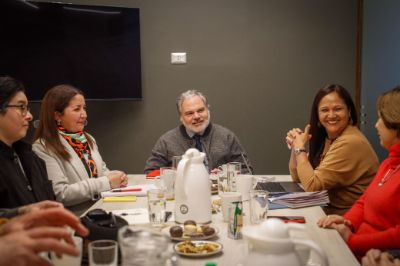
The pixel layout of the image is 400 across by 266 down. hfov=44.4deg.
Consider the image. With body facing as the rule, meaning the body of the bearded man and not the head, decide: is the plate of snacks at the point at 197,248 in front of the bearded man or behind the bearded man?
in front

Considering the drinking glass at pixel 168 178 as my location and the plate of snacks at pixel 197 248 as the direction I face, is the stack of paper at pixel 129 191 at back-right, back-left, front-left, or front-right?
back-right

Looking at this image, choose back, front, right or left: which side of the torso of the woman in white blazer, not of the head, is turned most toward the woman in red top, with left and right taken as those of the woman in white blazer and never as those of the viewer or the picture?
front

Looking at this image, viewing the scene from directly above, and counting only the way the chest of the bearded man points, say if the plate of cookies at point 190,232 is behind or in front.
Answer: in front

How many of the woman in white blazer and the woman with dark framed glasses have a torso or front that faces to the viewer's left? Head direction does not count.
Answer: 0

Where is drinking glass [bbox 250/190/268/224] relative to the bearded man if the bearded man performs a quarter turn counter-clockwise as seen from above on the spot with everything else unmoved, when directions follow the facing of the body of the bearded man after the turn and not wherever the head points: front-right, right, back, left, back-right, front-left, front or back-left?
right

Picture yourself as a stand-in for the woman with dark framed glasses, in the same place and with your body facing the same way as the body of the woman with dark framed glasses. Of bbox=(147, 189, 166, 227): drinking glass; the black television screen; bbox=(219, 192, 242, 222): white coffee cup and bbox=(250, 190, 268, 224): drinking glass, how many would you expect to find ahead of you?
3

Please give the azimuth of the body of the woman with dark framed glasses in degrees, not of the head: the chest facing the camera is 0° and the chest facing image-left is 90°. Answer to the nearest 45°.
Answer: approximately 315°

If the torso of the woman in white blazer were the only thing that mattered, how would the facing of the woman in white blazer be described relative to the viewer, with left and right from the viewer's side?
facing the viewer and to the right of the viewer

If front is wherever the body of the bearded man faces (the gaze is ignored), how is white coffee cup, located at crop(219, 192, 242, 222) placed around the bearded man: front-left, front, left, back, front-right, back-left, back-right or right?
front

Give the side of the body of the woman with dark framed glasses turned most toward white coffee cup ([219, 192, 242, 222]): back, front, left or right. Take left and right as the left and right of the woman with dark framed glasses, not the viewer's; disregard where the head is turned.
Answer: front

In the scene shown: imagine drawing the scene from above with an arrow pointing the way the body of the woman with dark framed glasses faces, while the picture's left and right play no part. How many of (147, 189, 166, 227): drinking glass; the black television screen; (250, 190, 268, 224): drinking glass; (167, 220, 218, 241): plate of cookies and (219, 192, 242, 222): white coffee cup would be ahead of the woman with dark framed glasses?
4

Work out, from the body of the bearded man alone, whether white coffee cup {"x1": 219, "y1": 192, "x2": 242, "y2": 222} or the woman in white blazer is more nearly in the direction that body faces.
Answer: the white coffee cup

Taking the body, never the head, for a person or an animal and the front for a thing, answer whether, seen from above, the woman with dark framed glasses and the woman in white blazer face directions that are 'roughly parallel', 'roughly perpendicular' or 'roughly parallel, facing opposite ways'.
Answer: roughly parallel

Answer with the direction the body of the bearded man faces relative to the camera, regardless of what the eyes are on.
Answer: toward the camera

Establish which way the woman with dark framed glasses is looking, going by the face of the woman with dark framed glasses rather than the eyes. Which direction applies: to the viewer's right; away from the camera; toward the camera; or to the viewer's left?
to the viewer's right

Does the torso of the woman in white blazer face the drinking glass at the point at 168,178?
yes

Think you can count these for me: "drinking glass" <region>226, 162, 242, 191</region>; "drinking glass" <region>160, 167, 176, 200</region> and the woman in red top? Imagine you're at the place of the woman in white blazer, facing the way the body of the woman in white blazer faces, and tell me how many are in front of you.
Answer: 3

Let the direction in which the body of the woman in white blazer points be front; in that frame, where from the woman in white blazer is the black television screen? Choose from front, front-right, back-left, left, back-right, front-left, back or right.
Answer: back-left
